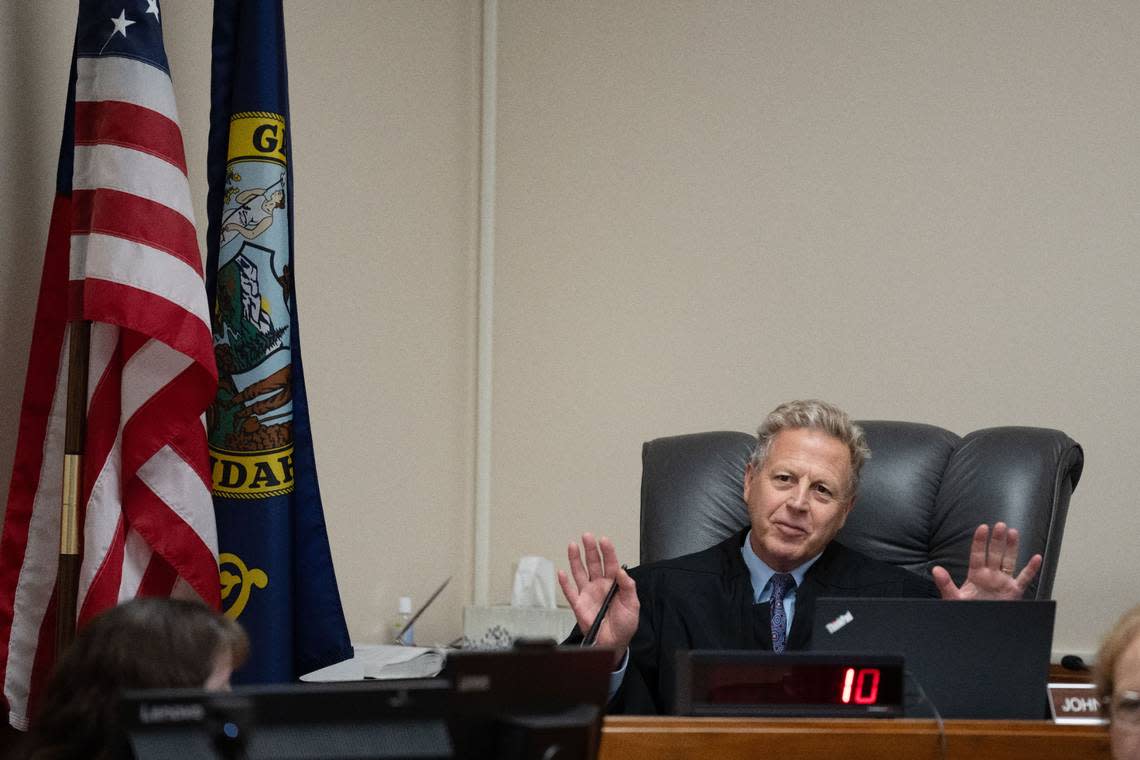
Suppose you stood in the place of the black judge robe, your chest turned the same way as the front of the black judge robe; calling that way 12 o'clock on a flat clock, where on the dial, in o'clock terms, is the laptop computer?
The laptop computer is roughly at 11 o'clock from the black judge robe.

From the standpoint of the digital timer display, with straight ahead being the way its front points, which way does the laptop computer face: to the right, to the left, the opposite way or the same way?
the opposite way

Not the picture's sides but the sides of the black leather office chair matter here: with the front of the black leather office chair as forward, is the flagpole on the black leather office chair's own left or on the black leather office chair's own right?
on the black leather office chair's own right
